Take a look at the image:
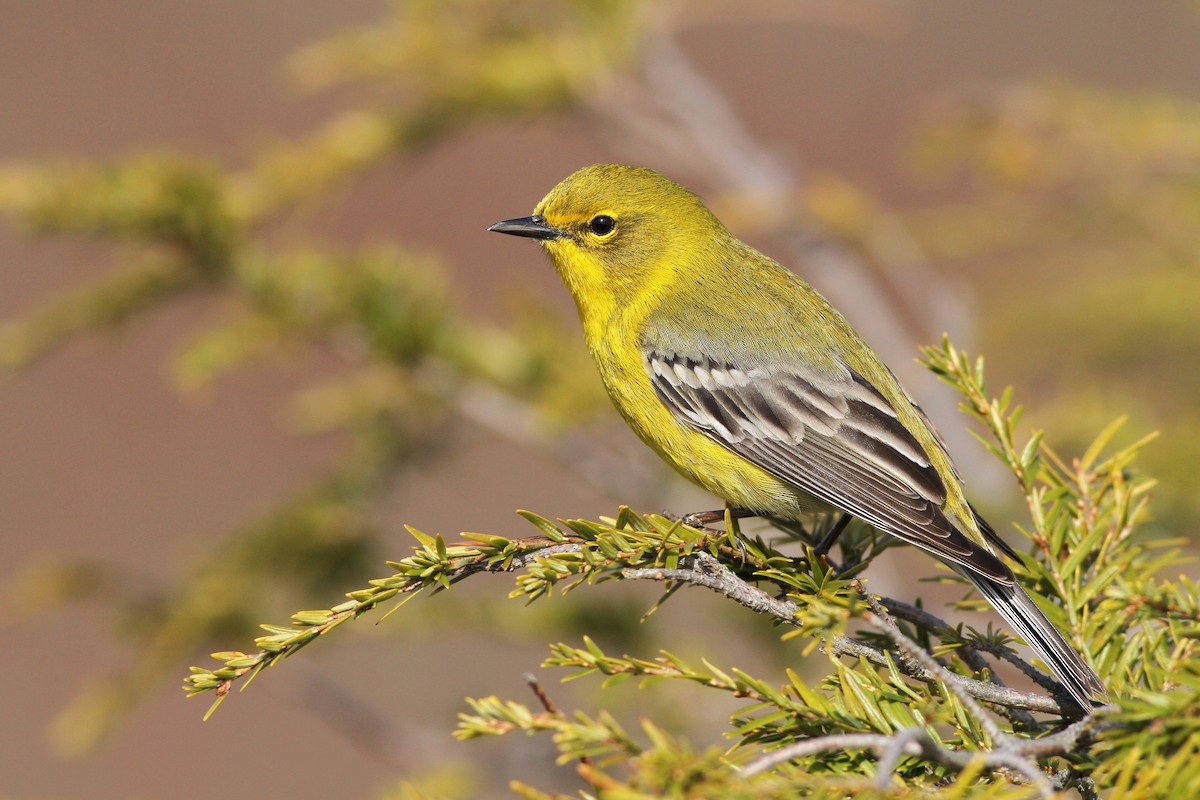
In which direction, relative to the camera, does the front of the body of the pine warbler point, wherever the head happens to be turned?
to the viewer's left
